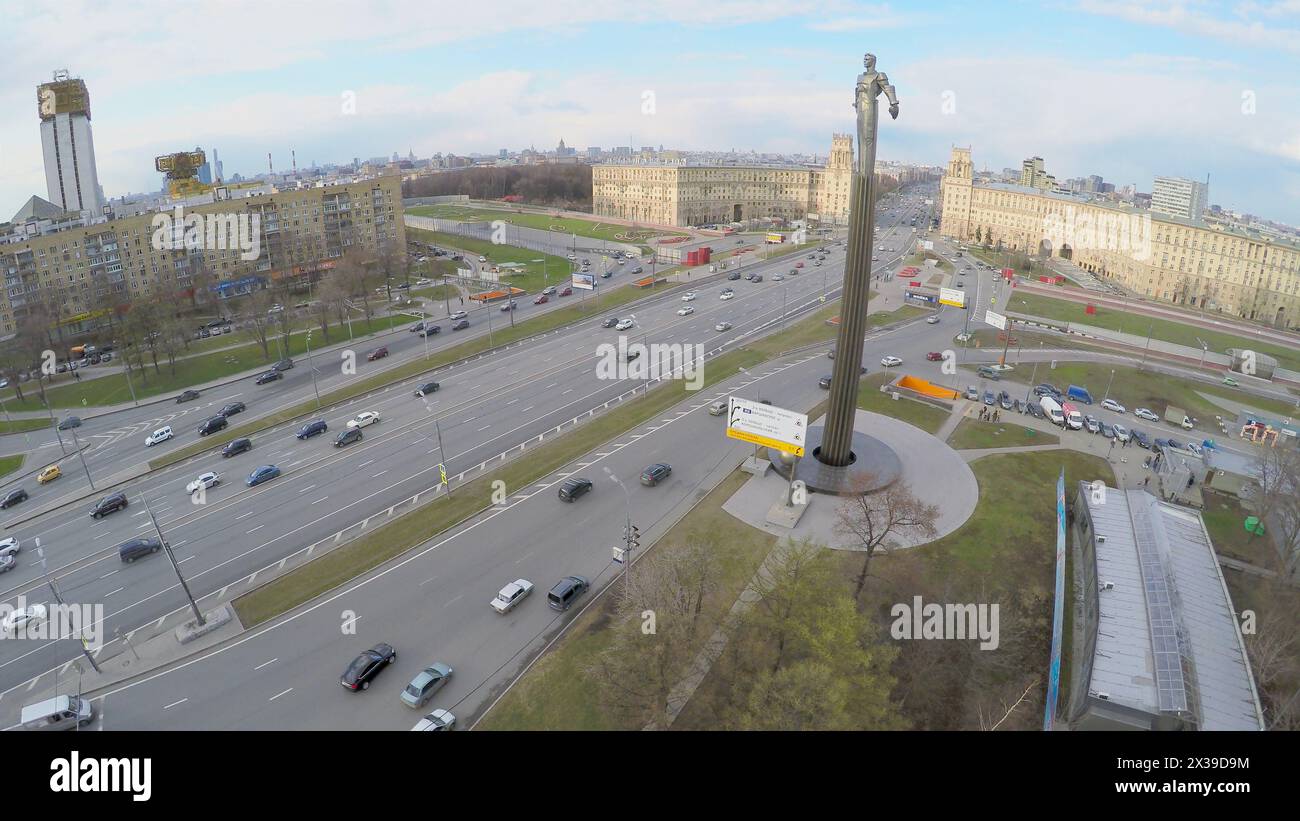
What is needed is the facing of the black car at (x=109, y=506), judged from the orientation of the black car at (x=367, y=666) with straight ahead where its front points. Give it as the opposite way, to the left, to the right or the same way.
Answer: the opposite way

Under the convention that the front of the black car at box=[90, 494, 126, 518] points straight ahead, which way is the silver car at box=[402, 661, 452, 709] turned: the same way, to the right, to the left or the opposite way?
the opposite way

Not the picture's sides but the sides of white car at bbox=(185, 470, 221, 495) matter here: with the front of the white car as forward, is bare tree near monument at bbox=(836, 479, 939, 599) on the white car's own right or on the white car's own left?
on the white car's own left

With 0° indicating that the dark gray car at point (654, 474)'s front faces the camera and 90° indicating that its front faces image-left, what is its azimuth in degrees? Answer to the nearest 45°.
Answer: approximately 225°

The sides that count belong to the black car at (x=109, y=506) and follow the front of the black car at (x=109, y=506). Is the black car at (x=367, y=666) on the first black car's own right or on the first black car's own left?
on the first black car's own left

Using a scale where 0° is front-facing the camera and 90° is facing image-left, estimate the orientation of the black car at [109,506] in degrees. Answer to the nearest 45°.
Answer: approximately 45°

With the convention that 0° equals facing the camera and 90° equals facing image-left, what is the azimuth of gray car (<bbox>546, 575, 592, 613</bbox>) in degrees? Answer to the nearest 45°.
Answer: approximately 225°

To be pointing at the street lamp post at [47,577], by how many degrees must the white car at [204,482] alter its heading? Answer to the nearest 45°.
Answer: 0° — it already faces it

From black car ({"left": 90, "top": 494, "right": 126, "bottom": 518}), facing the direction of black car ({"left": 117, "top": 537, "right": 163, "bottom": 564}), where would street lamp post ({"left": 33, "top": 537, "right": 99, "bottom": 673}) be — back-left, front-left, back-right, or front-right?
front-right

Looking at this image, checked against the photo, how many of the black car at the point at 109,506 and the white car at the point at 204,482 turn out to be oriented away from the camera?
0

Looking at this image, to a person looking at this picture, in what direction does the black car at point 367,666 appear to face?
facing away from the viewer and to the right of the viewer

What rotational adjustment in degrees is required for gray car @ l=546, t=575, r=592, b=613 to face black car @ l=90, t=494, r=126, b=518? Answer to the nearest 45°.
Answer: approximately 90° to its left

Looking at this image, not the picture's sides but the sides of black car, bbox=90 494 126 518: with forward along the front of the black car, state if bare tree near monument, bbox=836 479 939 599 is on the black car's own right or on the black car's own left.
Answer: on the black car's own left

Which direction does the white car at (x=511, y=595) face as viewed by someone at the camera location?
facing away from the viewer and to the right of the viewer

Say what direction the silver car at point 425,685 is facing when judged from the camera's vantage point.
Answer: facing away from the viewer and to the right of the viewer
